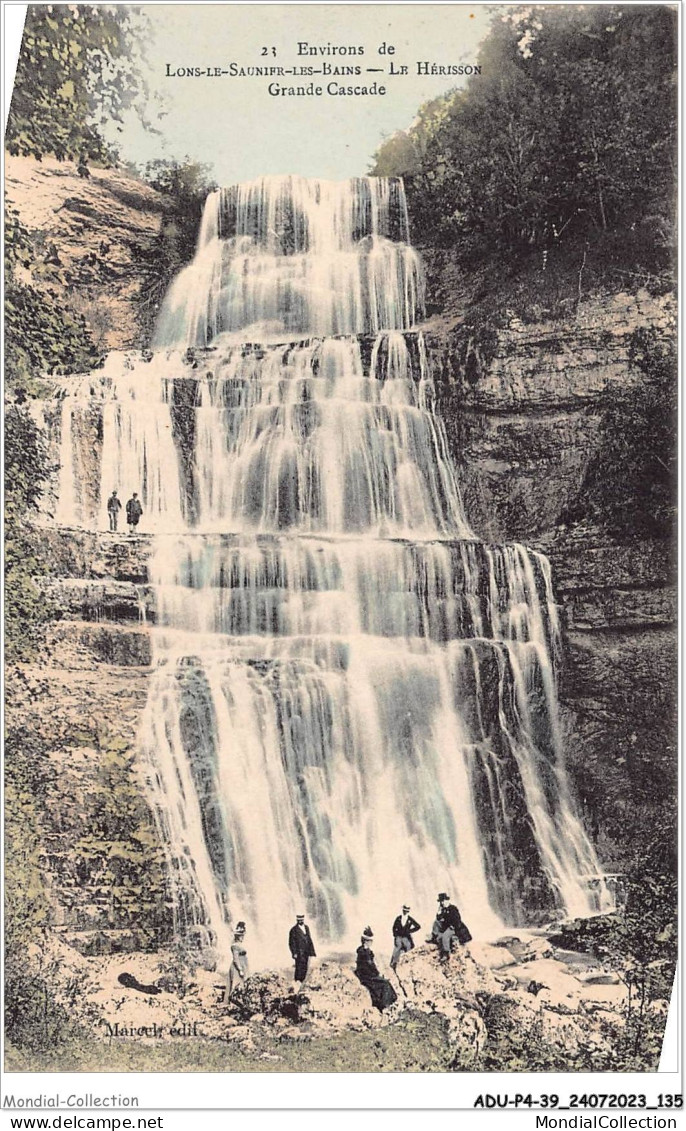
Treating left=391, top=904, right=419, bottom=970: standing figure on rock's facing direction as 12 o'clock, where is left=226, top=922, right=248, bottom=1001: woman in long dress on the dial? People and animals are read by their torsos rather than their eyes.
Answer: The woman in long dress is roughly at 3 o'clock from the standing figure on rock.

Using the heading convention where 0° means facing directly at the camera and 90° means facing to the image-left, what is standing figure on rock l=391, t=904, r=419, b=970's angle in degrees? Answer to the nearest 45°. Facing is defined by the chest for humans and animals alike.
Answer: approximately 0°
